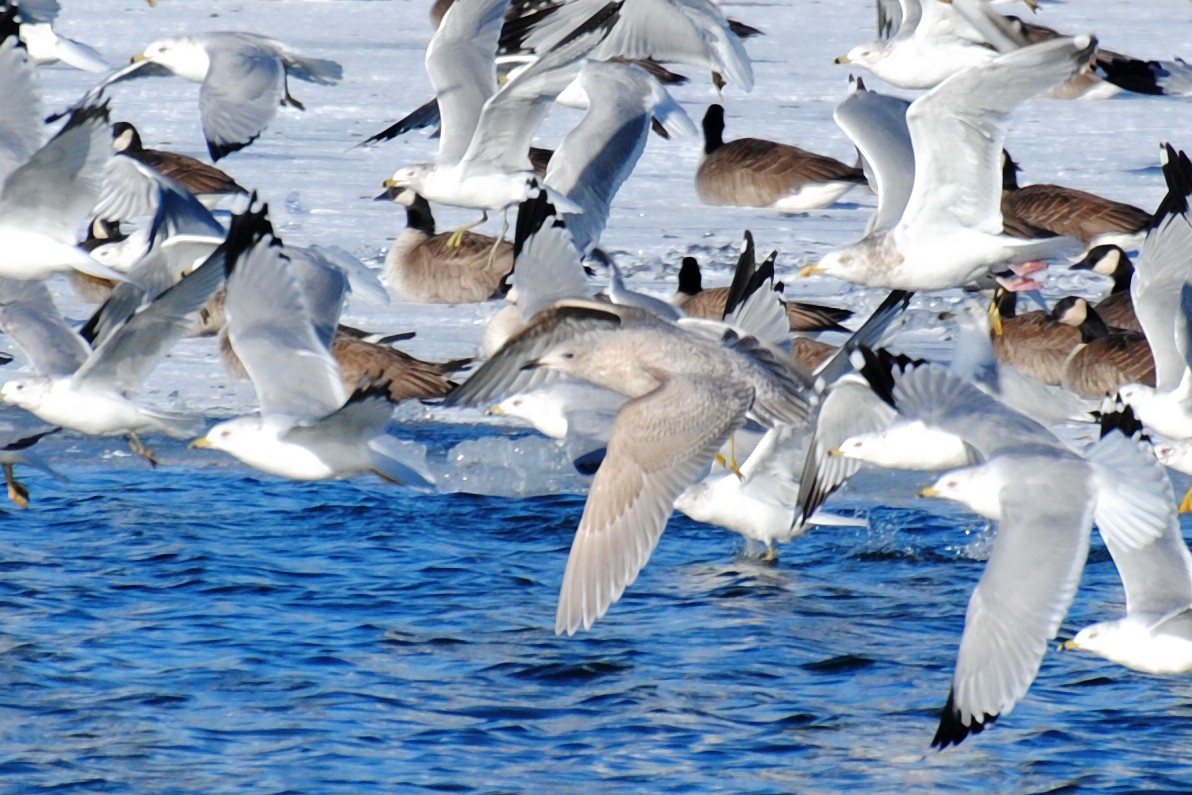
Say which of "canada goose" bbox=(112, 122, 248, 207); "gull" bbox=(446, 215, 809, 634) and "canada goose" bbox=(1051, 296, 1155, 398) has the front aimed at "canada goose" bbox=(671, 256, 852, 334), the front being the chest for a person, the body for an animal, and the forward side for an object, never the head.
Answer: "canada goose" bbox=(1051, 296, 1155, 398)

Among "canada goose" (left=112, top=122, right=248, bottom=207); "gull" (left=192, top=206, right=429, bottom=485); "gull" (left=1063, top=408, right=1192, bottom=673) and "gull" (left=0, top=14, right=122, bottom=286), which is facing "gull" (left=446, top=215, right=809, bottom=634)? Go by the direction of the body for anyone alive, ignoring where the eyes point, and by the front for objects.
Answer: "gull" (left=1063, top=408, right=1192, bottom=673)

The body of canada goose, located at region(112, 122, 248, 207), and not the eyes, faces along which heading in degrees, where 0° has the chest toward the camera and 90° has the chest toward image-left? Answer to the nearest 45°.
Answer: approximately 90°

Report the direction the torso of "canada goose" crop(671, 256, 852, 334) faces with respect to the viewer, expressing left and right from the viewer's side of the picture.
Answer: facing to the left of the viewer

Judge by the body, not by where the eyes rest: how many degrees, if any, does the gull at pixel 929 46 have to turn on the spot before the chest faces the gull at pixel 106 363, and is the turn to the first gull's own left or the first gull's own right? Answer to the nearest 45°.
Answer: approximately 45° to the first gull's own left

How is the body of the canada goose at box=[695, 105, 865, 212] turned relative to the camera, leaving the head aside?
to the viewer's left

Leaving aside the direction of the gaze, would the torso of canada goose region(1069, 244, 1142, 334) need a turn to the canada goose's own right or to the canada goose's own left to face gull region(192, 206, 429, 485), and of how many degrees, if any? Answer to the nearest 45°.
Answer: approximately 45° to the canada goose's own left

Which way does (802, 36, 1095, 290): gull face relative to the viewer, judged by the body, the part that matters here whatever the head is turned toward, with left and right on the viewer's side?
facing to the left of the viewer

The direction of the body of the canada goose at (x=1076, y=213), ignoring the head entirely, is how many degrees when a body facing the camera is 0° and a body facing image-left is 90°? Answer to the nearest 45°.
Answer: approximately 90°

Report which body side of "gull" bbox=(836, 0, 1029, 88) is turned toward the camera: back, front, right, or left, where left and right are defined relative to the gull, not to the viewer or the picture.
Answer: left
